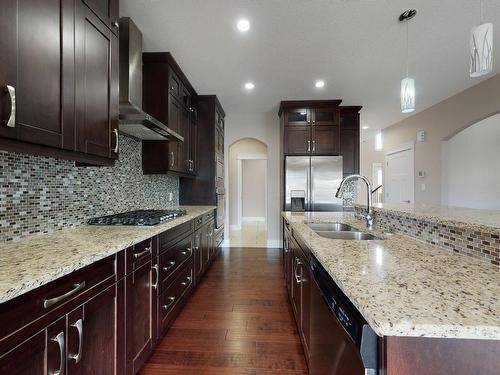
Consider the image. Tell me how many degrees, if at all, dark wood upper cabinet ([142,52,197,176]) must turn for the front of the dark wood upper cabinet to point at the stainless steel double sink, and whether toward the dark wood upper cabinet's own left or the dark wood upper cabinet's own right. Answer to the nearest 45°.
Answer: approximately 45° to the dark wood upper cabinet's own right

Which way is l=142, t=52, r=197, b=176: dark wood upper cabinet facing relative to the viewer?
to the viewer's right

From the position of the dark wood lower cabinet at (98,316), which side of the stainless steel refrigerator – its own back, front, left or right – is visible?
front

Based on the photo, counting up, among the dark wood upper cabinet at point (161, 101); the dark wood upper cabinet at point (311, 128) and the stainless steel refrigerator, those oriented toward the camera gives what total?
2

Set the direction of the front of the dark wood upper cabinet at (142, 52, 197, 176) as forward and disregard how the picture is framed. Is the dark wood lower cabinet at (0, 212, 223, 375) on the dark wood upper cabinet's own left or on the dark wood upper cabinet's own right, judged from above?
on the dark wood upper cabinet's own right

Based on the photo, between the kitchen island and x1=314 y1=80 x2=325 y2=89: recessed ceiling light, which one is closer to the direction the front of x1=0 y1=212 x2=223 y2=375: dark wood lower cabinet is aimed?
the kitchen island

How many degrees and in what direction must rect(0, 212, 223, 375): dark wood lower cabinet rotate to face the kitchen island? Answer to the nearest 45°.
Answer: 0° — it already faces it

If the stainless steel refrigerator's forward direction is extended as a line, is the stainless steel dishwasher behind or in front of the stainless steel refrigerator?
in front

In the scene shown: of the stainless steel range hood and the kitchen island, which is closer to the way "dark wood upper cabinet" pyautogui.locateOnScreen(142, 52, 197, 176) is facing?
the kitchen island

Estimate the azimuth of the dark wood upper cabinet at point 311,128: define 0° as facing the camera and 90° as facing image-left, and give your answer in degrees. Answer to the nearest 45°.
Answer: approximately 0°

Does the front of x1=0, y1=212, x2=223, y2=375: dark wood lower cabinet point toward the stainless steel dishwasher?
yes
